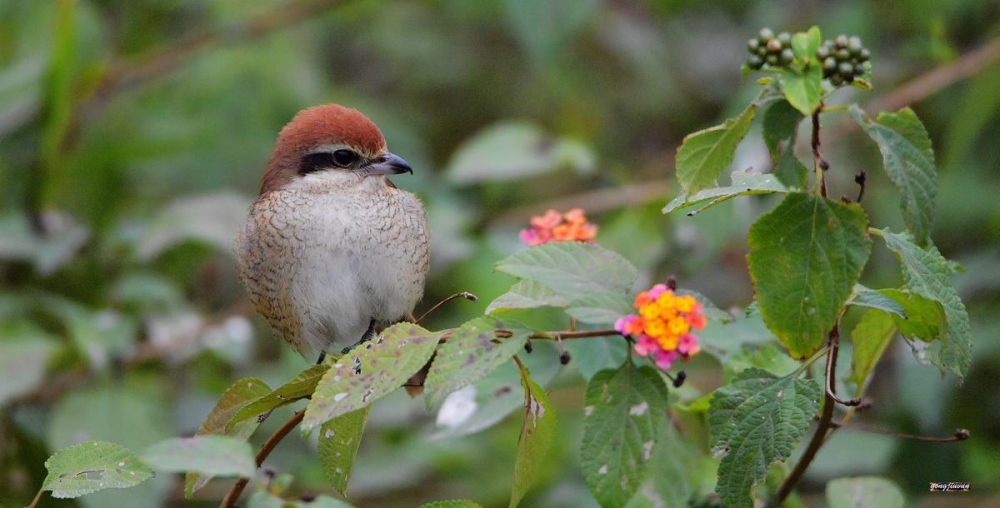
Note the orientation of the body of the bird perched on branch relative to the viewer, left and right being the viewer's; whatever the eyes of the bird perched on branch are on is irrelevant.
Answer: facing the viewer and to the right of the viewer
